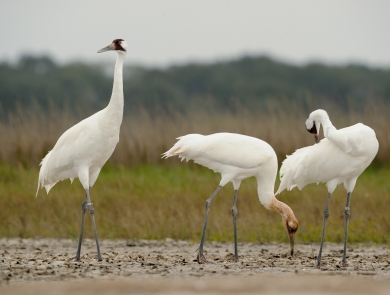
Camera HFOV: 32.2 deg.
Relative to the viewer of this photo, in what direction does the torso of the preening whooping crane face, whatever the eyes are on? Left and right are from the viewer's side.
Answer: facing to the right of the viewer

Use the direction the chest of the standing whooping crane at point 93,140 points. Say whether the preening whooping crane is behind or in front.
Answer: in front

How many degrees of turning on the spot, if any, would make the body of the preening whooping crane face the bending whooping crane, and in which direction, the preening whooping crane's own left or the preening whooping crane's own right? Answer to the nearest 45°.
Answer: approximately 180°

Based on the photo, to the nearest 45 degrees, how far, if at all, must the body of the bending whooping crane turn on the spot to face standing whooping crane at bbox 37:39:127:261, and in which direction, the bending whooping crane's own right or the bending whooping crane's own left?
approximately 180°

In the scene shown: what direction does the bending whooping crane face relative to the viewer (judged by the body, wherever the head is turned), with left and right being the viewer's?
facing to the right of the viewer

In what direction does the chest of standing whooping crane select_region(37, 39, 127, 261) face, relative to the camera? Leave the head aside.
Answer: to the viewer's right

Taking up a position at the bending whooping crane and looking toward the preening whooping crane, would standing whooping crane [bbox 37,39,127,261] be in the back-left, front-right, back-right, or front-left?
back-right

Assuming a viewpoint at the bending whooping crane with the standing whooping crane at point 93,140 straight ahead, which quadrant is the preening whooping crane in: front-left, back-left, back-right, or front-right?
back-left

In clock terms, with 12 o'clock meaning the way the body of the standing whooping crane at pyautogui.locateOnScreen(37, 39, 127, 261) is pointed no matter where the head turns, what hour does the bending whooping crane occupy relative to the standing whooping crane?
The bending whooping crane is roughly at 12 o'clock from the standing whooping crane.

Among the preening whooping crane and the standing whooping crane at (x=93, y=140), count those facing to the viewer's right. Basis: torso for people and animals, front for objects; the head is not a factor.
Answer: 2
